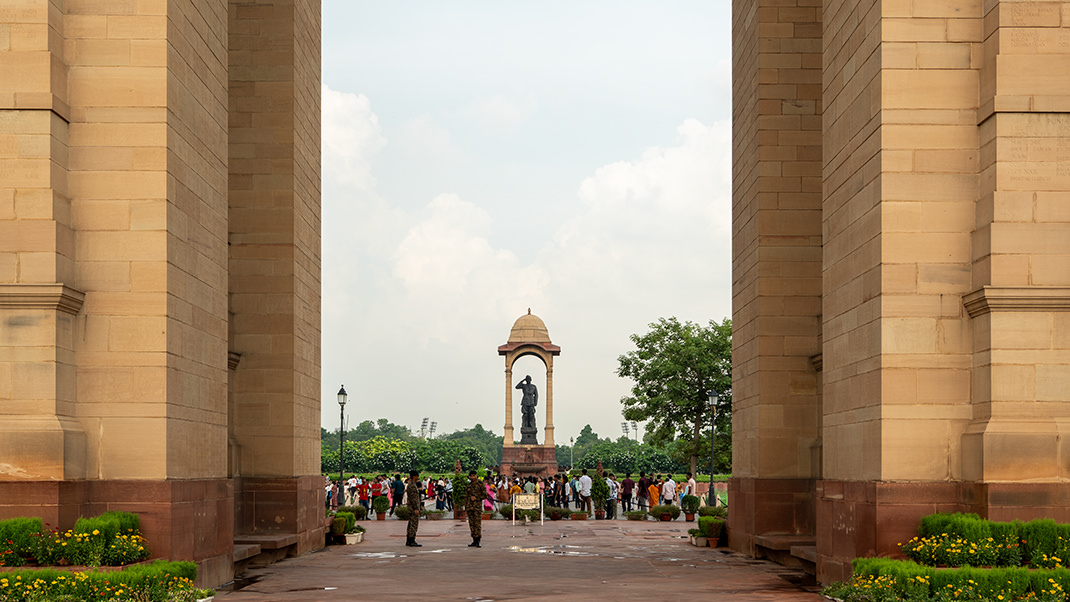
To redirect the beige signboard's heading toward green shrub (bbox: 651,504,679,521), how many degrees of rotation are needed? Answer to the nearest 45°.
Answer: approximately 135° to its left

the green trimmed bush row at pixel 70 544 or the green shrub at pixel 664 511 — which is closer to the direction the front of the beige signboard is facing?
the green trimmed bush row

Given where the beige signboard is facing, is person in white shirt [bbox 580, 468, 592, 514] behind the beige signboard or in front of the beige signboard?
behind

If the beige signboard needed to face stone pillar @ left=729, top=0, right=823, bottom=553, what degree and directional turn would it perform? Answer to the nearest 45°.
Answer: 0° — it already faces it

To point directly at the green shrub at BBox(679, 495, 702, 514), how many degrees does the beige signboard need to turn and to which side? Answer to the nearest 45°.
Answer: approximately 135° to its left

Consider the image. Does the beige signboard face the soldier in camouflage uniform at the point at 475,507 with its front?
yes

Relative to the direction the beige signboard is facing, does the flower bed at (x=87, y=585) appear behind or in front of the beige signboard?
in front

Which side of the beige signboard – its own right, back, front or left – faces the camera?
front
